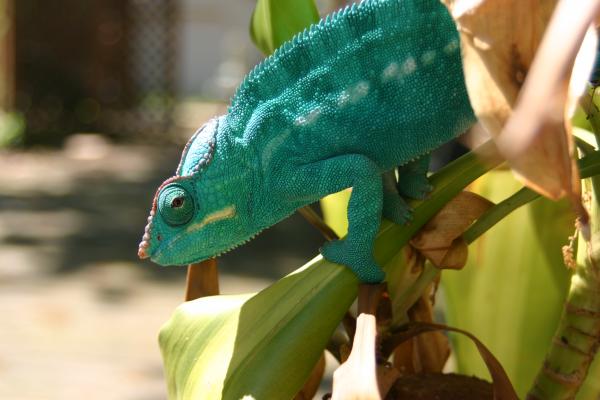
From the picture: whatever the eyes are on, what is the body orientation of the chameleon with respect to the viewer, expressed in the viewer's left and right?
facing to the left of the viewer
